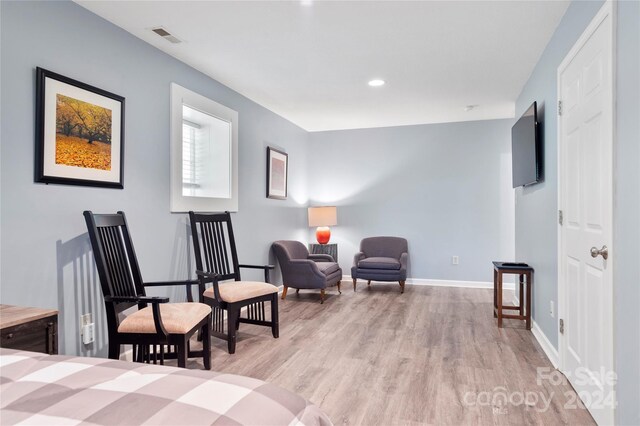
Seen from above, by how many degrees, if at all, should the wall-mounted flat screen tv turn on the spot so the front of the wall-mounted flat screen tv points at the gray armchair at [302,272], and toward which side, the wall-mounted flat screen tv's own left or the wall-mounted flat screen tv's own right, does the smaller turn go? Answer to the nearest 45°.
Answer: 0° — it already faces it

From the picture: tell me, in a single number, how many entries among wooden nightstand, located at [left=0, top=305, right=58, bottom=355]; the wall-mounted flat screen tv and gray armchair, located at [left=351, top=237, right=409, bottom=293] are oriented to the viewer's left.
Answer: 1

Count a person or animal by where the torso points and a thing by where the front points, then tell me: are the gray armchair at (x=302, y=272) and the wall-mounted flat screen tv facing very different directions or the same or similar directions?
very different directions

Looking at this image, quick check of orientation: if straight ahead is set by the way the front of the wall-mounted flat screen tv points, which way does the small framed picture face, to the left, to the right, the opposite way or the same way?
the opposite way

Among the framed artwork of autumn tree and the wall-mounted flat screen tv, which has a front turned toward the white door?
the framed artwork of autumn tree

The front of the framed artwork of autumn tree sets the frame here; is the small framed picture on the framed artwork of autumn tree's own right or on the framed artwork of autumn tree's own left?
on the framed artwork of autumn tree's own left

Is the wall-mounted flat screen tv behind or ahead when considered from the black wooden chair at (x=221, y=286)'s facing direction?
ahead

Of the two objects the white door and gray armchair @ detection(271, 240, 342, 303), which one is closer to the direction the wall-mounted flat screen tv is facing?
the gray armchair

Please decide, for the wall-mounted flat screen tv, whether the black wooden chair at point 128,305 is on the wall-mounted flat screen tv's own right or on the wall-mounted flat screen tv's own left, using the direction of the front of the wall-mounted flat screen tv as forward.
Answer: on the wall-mounted flat screen tv's own left

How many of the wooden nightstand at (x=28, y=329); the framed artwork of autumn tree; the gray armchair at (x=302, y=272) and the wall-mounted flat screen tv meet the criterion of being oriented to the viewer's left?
1
